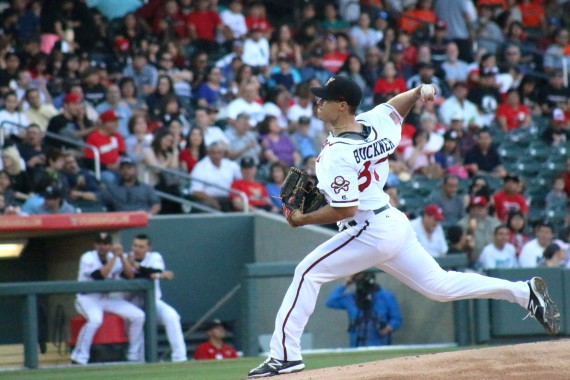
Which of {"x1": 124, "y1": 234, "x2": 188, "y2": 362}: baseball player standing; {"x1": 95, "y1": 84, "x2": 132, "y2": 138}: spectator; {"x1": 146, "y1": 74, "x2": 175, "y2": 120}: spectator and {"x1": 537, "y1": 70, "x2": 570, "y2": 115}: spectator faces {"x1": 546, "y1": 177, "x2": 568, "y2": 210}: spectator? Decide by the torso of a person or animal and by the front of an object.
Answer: {"x1": 537, "y1": 70, "x2": 570, "y2": 115}: spectator

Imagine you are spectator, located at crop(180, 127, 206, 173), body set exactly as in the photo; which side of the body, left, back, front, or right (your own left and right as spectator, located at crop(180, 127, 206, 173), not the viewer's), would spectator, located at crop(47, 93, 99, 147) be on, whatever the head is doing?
right

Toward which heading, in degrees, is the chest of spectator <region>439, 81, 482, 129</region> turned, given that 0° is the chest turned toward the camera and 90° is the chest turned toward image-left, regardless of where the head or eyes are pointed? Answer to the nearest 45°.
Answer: approximately 0°

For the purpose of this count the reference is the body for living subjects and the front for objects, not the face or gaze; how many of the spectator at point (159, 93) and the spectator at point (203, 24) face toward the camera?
2

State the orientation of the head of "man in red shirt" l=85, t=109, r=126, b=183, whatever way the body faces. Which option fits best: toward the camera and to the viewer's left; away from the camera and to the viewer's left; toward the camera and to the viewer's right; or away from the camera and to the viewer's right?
toward the camera and to the viewer's right

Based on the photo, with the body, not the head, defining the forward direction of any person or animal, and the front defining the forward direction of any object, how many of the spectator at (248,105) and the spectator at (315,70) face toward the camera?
2

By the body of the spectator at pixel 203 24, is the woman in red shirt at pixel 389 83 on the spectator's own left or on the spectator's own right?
on the spectator's own left

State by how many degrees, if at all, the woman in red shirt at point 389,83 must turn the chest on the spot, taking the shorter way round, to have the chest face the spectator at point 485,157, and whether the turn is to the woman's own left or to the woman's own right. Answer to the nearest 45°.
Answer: approximately 90° to the woman's own left
